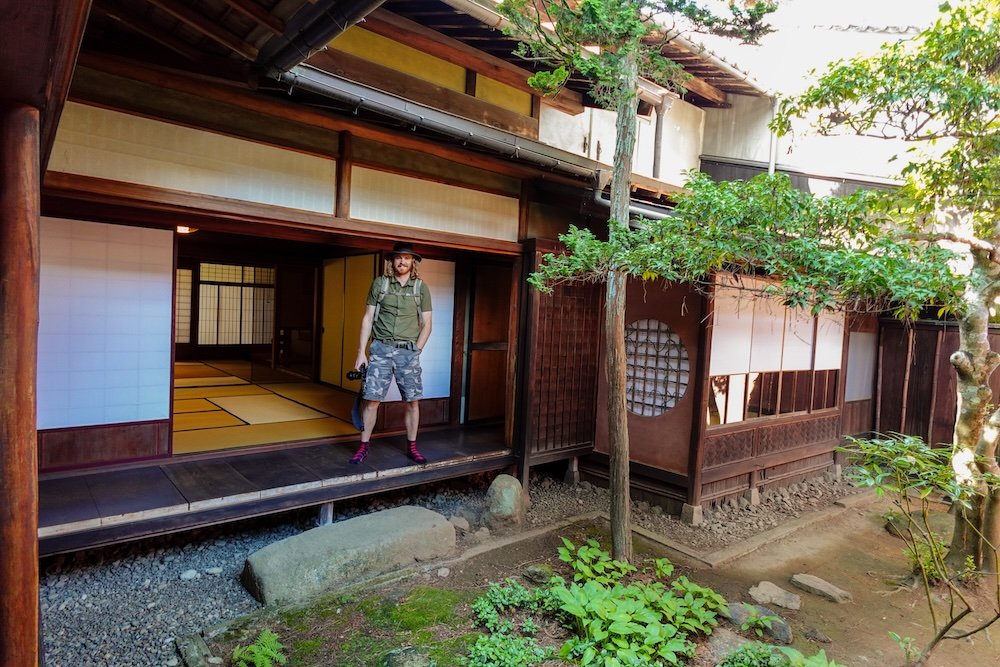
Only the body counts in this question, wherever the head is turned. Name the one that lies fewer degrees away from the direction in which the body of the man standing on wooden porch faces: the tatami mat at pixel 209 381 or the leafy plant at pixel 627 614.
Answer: the leafy plant

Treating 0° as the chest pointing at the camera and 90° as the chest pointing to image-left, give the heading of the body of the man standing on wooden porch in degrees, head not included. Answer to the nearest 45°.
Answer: approximately 0°

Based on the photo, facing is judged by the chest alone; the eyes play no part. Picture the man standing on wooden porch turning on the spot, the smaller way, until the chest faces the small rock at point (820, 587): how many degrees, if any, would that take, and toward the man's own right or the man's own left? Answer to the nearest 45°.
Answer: approximately 90° to the man's own left

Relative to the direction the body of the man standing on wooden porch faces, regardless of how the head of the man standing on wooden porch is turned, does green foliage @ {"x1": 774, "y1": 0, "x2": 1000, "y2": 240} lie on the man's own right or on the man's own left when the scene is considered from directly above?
on the man's own left

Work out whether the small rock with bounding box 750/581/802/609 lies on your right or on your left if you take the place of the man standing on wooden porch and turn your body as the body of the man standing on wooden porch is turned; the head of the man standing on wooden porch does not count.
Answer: on your left

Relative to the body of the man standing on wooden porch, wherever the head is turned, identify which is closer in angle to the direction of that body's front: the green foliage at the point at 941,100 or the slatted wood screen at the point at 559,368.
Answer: the green foliage

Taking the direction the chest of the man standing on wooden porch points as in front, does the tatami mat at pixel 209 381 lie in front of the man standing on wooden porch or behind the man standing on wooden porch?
behind

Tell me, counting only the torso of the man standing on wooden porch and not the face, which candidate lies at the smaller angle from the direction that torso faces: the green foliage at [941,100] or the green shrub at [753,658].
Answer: the green shrub

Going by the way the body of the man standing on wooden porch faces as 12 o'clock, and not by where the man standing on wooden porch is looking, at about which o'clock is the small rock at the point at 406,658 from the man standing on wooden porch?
The small rock is roughly at 12 o'clock from the man standing on wooden porch.
